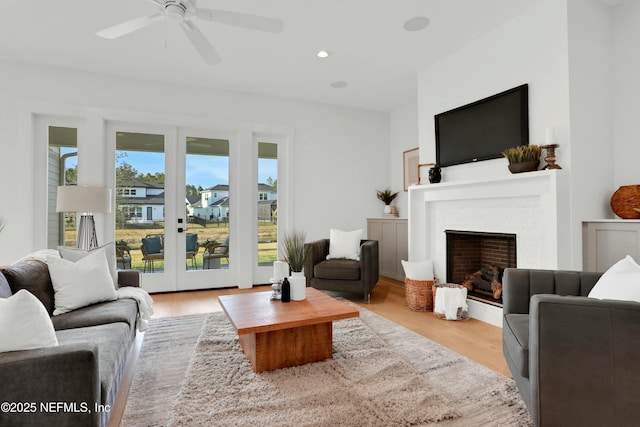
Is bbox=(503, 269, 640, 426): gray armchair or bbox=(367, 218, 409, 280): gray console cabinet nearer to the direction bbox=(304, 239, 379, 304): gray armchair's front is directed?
the gray armchair

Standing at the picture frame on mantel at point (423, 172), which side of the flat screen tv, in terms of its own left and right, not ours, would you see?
right

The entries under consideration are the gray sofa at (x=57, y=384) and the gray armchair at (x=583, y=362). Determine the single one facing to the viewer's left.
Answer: the gray armchair

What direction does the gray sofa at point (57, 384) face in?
to the viewer's right

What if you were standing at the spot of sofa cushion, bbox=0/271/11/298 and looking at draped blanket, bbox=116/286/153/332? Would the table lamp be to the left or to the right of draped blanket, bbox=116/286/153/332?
left

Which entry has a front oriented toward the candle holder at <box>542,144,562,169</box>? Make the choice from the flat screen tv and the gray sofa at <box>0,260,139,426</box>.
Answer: the gray sofa

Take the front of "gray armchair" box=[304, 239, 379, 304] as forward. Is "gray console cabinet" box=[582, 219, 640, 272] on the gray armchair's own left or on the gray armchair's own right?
on the gray armchair's own left

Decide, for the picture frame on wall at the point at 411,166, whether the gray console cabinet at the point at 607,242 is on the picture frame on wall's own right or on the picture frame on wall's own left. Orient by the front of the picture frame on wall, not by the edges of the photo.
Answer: on the picture frame on wall's own left

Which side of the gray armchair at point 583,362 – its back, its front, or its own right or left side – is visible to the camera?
left

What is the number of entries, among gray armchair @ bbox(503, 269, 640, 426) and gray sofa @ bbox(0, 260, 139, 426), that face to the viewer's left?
1
